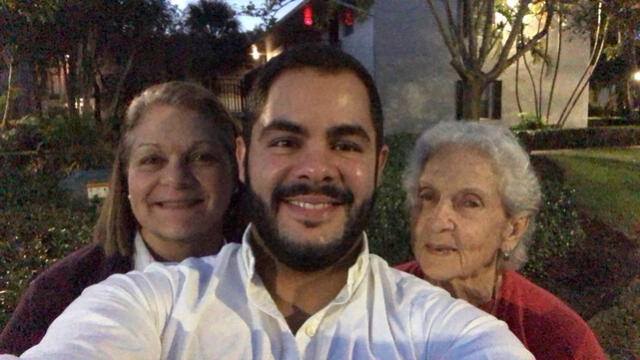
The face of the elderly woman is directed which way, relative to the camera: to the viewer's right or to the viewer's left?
to the viewer's left

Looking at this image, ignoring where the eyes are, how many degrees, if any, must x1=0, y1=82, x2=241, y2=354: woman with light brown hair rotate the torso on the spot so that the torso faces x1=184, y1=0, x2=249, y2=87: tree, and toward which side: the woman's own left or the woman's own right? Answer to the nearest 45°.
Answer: approximately 180°

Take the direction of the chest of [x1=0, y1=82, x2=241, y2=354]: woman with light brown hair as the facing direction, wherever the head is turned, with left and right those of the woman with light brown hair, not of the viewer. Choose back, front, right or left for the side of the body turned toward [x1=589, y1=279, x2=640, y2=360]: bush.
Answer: left

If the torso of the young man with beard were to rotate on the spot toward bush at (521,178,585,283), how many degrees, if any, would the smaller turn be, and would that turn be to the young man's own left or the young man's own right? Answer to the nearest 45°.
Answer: approximately 135° to the young man's own left

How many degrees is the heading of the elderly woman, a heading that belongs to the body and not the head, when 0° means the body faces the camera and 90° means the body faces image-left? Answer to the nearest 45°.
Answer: approximately 45°

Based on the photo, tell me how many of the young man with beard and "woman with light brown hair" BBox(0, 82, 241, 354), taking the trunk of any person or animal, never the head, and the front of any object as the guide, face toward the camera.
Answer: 2

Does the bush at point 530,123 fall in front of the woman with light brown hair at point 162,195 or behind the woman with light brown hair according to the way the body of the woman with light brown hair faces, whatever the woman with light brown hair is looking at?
behind

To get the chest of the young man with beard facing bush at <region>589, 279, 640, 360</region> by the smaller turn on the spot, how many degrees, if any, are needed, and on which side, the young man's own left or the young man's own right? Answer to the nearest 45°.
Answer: approximately 135° to the young man's own left
